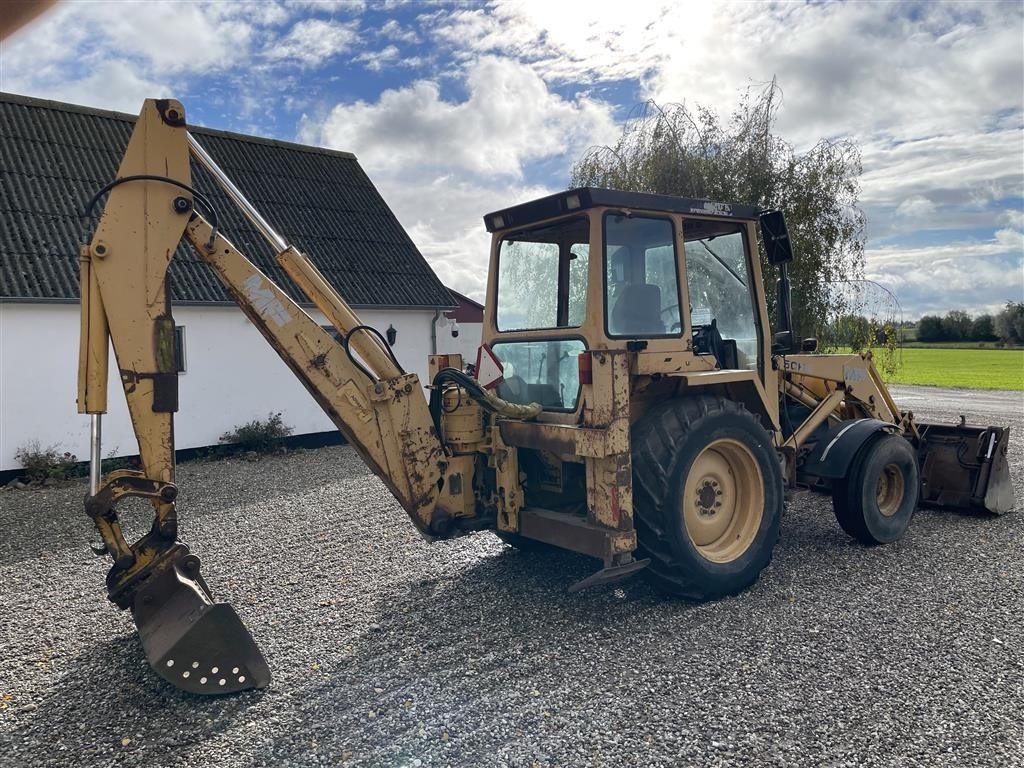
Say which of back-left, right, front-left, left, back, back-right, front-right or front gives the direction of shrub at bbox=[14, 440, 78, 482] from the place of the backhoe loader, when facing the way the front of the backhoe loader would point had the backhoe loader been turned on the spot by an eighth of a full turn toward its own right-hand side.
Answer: back-left

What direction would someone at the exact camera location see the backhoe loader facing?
facing away from the viewer and to the right of the viewer

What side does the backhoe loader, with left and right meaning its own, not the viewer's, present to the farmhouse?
left

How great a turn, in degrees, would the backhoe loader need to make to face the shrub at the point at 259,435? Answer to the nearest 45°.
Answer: approximately 90° to its left
